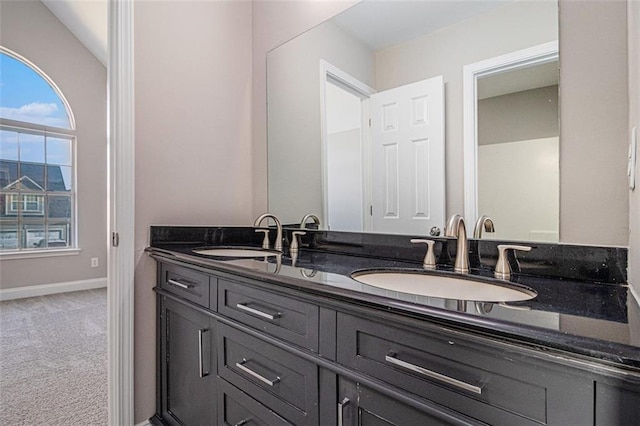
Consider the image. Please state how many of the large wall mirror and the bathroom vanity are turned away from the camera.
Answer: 0

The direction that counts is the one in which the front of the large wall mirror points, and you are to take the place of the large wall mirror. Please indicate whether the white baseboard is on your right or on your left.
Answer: on your right

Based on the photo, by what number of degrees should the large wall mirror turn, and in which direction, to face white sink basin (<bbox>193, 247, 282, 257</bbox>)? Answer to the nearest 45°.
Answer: approximately 45° to its right

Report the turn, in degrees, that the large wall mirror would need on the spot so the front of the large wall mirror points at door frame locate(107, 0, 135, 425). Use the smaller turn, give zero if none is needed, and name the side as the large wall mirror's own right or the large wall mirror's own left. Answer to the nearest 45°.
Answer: approximately 45° to the large wall mirror's own right

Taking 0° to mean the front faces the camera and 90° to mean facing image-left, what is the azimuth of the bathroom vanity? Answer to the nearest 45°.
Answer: approximately 45°

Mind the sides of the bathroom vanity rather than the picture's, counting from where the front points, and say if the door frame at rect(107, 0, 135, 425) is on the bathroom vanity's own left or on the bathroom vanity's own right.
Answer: on the bathroom vanity's own right

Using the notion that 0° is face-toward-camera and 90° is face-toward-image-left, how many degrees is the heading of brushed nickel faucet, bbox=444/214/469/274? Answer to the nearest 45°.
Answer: approximately 45°

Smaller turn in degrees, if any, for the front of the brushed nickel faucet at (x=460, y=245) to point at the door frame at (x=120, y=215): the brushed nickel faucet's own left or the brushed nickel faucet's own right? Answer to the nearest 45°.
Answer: approximately 45° to the brushed nickel faucet's own right

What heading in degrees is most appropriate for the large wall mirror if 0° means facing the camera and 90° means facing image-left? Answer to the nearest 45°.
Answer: approximately 45°

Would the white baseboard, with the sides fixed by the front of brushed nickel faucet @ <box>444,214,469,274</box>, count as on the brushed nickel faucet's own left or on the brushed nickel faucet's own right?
on the brushed nickel faucet's own right
